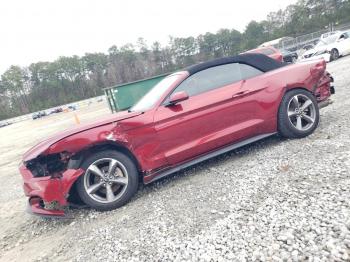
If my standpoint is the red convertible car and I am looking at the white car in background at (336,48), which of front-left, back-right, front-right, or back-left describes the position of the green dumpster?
front-left

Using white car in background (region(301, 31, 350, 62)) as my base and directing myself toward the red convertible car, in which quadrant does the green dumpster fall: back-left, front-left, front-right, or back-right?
front-right

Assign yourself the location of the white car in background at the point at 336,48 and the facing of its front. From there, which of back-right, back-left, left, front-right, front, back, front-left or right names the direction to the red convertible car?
front-left

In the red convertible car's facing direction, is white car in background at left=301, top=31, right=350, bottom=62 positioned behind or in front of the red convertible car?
behind

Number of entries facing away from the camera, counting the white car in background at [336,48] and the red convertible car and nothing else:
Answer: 0

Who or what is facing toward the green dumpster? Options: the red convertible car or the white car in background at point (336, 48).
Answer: the white car in background

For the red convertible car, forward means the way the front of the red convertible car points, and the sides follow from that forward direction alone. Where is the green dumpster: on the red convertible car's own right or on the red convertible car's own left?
on the red convertible car's own right

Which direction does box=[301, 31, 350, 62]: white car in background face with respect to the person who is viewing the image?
facing the viewer and to the left of the viewer

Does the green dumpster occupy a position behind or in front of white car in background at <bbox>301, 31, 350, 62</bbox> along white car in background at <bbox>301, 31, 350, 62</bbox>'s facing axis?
in front
